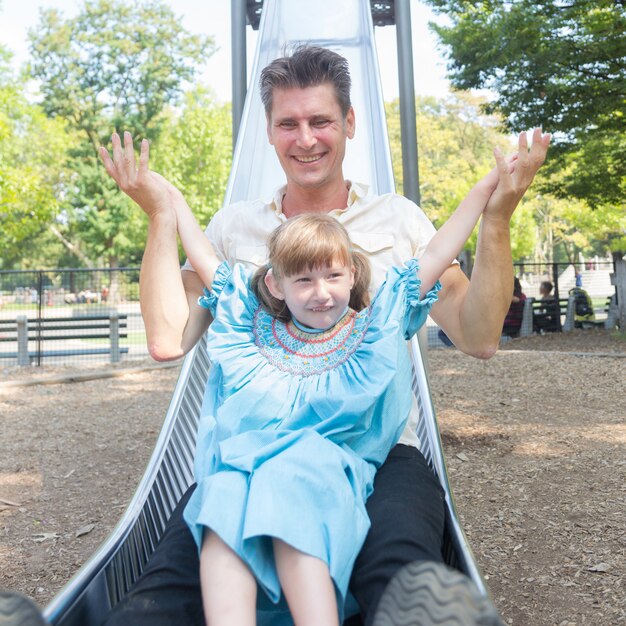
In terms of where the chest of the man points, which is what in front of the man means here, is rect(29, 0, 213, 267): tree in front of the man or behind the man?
behind
